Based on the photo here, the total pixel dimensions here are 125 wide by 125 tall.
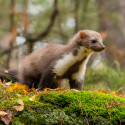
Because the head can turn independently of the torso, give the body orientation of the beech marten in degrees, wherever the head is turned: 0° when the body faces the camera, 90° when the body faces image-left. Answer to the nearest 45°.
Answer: approximately 315°

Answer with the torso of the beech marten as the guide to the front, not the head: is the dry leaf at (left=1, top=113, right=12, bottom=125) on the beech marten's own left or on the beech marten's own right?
on the beech marten's own right

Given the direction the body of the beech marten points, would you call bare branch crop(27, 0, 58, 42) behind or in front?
behind

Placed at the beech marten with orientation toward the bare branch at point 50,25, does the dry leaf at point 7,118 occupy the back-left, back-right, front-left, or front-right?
back-left
